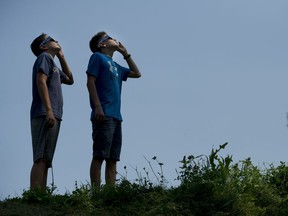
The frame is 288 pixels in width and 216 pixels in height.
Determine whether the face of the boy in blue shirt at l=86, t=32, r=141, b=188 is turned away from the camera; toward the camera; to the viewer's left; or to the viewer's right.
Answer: to the viewer's right

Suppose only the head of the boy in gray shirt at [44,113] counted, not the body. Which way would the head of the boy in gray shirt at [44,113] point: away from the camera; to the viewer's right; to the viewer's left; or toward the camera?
to the viewer's right

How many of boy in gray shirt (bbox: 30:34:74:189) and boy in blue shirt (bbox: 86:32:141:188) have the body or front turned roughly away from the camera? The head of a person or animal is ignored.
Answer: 0

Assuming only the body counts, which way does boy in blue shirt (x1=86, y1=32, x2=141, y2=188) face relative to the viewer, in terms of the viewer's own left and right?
facing the viewer and to the right of the viewer

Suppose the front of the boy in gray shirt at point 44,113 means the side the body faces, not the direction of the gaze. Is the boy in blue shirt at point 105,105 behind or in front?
in front
